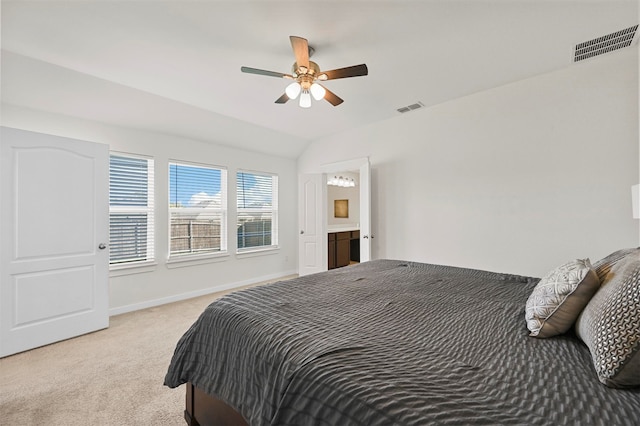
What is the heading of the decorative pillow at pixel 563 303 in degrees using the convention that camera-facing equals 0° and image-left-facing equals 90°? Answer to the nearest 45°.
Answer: approximately 90°

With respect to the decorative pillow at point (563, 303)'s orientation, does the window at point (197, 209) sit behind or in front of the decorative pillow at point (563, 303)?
in front

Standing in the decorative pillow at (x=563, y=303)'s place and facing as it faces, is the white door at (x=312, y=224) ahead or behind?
ahead

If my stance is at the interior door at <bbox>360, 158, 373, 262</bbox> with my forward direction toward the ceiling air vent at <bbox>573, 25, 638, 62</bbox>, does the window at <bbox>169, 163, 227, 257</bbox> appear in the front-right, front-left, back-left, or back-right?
back-right

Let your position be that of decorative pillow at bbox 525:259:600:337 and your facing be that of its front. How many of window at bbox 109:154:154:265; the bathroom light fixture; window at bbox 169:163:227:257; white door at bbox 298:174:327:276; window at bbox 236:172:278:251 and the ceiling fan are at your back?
0

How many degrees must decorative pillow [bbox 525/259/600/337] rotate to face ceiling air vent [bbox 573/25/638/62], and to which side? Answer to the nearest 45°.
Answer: approximately 90° to its right

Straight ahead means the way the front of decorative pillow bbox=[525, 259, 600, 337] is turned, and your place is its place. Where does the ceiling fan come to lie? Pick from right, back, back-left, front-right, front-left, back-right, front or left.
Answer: front

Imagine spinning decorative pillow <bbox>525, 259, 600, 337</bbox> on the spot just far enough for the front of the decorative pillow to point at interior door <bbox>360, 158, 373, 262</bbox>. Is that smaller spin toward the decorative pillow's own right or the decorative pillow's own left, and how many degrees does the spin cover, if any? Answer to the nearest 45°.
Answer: approximately 45° to the decorative pillow's own right

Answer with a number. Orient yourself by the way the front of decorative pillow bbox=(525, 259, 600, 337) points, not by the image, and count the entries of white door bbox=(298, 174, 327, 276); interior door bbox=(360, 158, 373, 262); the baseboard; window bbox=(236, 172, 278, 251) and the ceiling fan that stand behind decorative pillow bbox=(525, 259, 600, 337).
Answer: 0

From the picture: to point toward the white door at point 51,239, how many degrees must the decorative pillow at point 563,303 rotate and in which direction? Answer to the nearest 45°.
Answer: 0° — it already faces it

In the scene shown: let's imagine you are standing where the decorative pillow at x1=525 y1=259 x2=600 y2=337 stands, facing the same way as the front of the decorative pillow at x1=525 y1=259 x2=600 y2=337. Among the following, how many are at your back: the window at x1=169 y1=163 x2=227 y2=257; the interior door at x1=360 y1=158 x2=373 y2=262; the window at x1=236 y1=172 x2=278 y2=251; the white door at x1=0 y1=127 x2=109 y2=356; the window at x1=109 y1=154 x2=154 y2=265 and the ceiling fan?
0

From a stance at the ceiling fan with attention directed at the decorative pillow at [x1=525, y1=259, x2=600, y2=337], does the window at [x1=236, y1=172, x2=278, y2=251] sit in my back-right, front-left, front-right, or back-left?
back-left

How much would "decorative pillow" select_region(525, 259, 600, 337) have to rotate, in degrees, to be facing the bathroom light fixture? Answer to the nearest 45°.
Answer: approximately 45° to its right

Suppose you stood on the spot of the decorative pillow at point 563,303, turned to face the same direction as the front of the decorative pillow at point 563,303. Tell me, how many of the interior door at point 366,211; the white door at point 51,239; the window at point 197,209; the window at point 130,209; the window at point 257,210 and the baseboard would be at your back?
0

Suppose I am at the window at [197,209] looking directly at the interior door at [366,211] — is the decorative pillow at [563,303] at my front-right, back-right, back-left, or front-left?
front-right

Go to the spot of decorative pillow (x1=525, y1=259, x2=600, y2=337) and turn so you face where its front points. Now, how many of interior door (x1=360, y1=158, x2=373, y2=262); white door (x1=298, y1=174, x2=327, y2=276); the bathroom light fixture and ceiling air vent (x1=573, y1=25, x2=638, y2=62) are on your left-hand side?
0

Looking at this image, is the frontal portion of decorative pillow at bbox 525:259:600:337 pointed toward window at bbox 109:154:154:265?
yes
